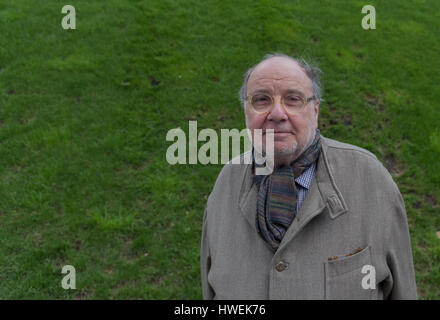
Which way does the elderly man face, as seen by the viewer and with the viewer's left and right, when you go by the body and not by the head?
facing the viewer

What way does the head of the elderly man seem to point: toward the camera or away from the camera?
toward the camera
